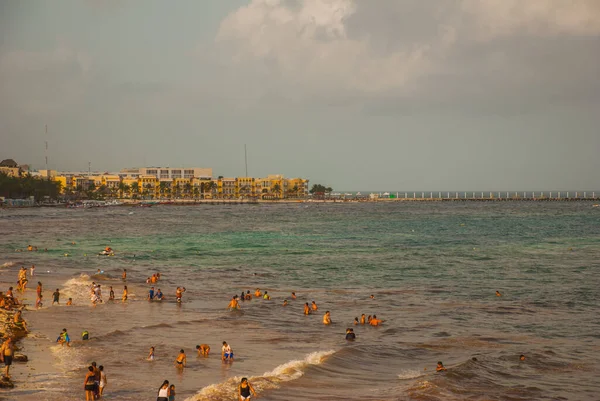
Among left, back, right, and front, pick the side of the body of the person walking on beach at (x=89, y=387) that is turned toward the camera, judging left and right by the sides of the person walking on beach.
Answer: back

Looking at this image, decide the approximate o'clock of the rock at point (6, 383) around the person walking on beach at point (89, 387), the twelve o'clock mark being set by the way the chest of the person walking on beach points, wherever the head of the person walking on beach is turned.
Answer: The rock is roughly at 10 o'clock from the person walking on beach.

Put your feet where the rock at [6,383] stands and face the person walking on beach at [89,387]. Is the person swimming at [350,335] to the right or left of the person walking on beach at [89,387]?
left

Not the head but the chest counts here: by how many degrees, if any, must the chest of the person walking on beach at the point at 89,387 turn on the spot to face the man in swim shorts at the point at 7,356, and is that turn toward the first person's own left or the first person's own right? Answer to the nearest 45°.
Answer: approximately 45° to the first person's own left

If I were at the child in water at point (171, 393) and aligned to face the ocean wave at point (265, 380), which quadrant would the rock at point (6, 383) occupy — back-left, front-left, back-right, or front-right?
back-left

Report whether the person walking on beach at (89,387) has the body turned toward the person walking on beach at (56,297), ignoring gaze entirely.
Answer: yes

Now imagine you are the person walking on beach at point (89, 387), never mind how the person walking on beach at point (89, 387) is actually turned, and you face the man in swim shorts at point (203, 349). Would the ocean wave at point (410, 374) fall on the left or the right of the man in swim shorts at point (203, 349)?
right

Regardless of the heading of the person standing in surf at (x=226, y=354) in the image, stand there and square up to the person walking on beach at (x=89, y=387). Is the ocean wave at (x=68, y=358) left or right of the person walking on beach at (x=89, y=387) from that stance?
right
